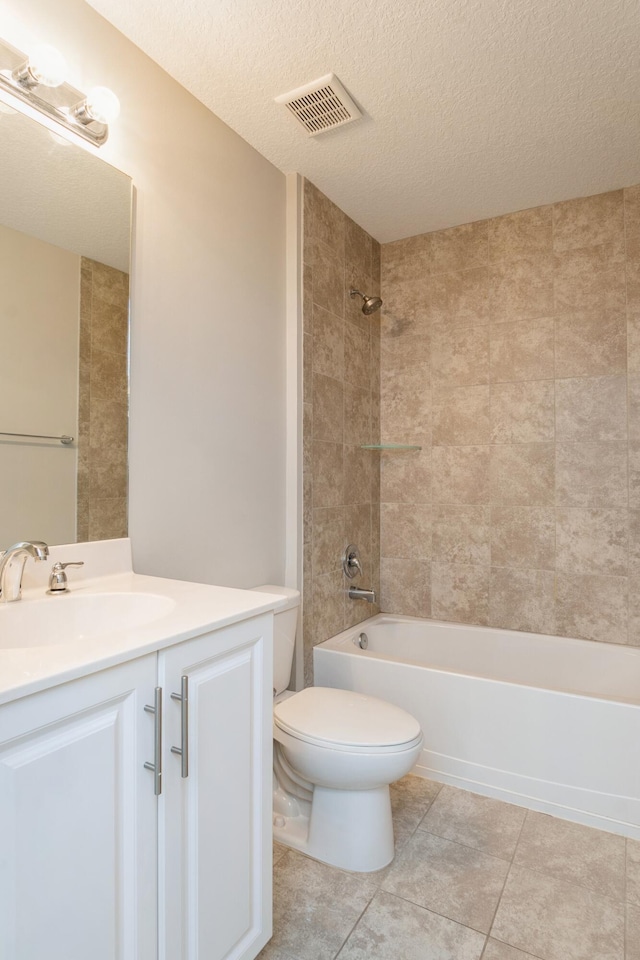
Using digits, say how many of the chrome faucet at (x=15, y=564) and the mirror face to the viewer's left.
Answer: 0

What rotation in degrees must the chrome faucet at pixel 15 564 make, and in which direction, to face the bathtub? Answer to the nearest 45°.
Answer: approximately 45° to its left

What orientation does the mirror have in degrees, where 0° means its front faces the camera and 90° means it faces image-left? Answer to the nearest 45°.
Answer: approximately 315°

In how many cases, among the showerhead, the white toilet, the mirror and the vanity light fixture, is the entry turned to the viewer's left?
0

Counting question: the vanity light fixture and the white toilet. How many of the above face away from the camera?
0

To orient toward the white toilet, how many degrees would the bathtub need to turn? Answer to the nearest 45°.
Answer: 0° — it already faces it

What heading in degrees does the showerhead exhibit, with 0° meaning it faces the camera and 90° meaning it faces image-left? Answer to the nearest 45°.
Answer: approximately 315°

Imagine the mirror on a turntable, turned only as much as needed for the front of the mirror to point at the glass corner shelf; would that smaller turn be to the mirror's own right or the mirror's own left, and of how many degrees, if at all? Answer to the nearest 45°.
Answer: approximately 90° to the mirror's own left

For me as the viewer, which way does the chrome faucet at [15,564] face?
facing the viewer and to the right of the viewer

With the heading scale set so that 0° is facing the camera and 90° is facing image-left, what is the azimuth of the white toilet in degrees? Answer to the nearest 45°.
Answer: approximately 315°

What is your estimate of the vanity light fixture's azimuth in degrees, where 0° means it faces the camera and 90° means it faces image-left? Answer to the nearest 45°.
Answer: approximately 315°

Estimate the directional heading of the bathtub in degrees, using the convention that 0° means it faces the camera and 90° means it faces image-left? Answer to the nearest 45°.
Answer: approximately 45°

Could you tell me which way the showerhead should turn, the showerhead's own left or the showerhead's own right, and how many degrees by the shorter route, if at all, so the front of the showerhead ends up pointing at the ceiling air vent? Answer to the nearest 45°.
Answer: approximately 45° to the showerhead's own right

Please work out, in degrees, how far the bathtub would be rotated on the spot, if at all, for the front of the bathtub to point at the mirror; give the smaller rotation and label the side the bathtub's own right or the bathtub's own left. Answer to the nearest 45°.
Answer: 0° — it already faces it

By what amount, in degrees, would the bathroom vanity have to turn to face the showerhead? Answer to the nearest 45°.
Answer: approximately 90° to its left
